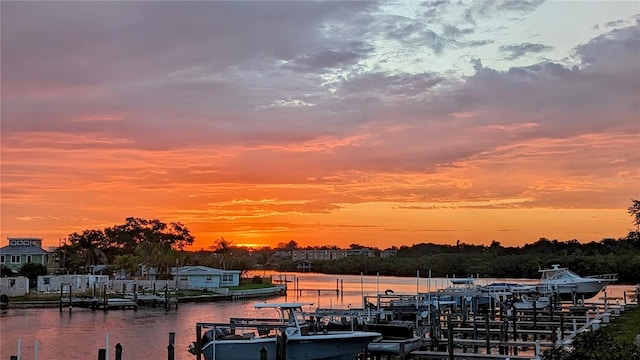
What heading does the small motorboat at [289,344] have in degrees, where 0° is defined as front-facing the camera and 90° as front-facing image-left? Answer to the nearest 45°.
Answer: approximately 270°
